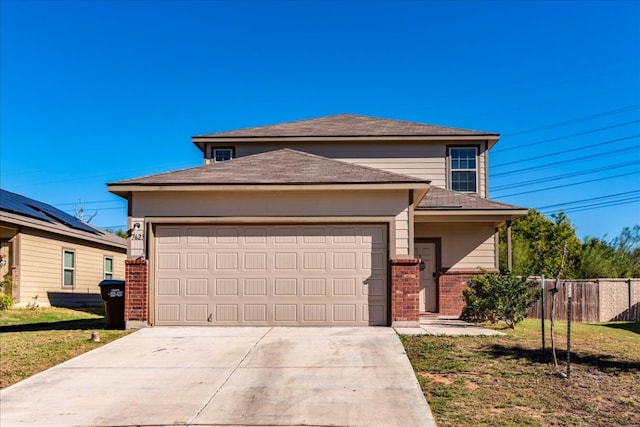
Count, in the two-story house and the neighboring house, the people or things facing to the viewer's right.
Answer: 0

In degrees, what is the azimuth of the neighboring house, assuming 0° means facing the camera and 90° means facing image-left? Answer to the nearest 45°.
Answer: approximately 45°

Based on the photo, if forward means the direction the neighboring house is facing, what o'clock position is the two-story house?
The two-story house is roughly at 10 o'clock from the neighboring house.

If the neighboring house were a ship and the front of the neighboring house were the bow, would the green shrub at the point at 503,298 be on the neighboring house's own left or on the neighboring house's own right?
on the neighboring house's own left

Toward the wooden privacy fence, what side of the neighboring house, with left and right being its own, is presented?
left

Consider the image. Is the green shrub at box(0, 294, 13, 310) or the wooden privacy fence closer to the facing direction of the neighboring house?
the green shrub

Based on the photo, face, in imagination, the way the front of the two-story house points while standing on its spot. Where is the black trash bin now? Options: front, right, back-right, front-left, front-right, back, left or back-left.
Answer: right

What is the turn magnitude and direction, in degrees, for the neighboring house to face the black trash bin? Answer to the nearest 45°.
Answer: approximately 45° to its left

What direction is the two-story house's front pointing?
toward the camera
